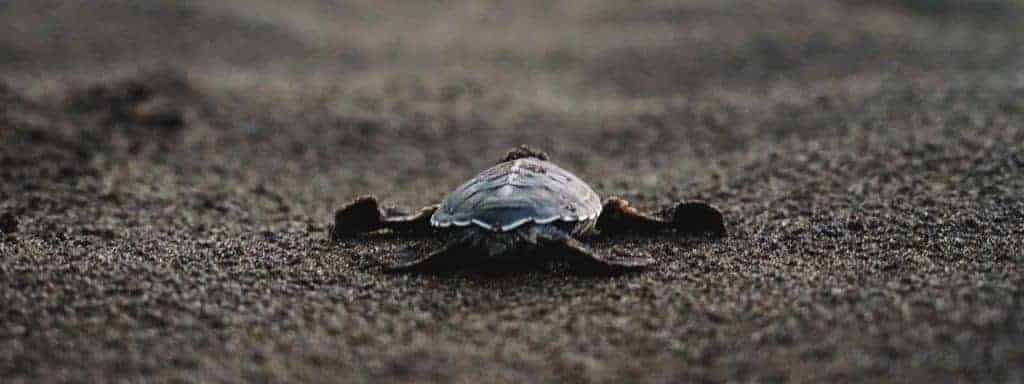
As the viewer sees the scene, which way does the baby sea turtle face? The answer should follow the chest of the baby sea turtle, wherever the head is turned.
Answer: away from the camera
